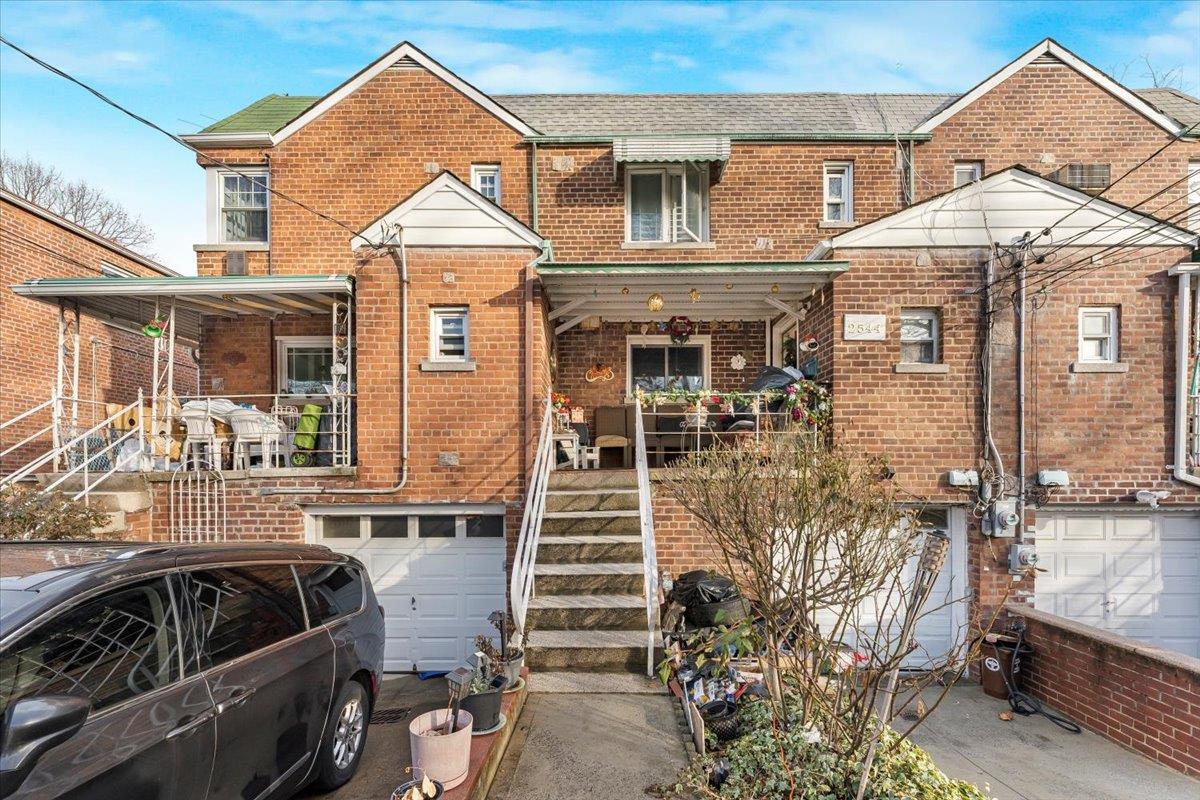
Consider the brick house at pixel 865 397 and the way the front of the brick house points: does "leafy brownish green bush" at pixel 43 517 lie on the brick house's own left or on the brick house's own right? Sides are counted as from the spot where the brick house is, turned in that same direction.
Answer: on the brick house's own right

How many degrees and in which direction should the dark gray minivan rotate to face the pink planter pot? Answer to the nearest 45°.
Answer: approximately 135° to its left

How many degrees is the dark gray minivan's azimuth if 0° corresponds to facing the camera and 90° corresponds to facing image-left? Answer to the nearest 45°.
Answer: approximately 45°

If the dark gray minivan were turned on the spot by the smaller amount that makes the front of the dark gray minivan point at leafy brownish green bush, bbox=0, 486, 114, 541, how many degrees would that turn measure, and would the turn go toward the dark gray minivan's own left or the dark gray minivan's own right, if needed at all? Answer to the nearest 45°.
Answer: approximately 135° to the dark gray minivan's own right

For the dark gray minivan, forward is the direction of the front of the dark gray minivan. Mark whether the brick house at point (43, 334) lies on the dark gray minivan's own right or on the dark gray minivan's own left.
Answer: on the dark gray minivan's own right

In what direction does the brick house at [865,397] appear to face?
toward the camera
